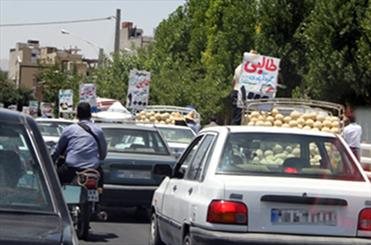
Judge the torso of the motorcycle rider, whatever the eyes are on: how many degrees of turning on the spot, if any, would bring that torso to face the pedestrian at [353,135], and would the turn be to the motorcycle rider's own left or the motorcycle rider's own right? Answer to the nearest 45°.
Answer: approximately 45° to the motorcycle rider's own right

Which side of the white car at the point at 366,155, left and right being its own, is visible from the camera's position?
back

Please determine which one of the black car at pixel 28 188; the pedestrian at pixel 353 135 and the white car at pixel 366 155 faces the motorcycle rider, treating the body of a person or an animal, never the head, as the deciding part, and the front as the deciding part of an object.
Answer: the black car

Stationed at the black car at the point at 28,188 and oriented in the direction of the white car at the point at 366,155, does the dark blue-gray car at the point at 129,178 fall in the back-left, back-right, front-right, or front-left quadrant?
front-left

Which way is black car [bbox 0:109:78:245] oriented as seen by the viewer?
away from the camera

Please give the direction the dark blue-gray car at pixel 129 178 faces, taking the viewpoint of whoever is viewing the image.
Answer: facing away from the viewer

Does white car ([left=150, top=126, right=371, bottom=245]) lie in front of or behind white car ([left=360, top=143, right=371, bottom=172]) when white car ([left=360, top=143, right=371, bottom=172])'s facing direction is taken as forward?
behind

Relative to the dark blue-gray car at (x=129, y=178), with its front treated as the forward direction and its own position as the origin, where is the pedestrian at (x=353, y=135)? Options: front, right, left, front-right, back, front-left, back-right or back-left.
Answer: front-right

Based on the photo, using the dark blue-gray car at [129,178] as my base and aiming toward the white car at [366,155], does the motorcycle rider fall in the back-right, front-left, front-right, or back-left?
back-right

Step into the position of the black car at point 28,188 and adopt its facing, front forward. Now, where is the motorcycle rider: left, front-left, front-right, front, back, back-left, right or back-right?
front

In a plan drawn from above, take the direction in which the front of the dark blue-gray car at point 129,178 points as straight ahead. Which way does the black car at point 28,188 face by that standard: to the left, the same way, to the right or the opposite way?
the same way
